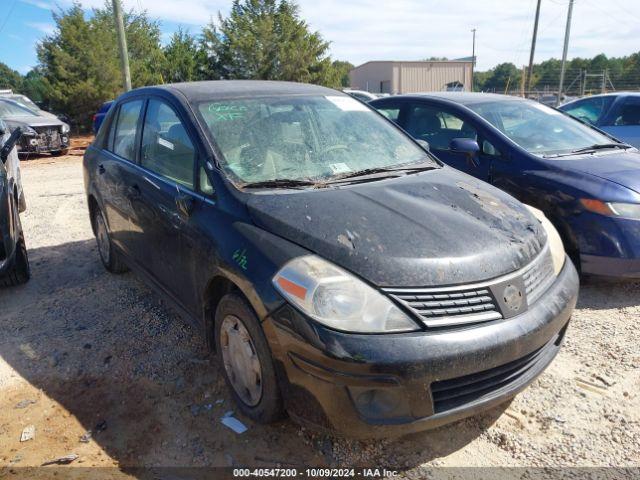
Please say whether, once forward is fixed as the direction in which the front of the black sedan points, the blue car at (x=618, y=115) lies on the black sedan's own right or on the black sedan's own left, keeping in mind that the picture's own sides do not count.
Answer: on the black sedan's own left

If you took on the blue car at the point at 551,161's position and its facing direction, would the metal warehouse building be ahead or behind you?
behind

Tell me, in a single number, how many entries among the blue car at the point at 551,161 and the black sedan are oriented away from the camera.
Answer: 0

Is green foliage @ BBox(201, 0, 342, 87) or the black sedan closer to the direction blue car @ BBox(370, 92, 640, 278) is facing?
the black sedan

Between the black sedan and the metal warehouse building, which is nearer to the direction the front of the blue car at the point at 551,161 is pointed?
the black sedan

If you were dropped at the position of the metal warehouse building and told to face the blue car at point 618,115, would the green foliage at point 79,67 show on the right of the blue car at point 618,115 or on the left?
right

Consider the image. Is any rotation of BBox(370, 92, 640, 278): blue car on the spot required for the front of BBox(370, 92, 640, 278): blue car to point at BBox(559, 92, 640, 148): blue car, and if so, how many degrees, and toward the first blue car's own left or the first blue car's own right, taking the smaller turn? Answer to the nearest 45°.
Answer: approximately 135° to the first blue car's own left

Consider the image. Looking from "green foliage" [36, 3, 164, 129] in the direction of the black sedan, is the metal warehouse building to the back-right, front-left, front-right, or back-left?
back-left

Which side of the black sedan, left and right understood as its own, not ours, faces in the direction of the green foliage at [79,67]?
back

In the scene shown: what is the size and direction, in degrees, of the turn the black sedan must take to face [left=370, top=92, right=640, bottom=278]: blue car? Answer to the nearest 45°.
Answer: approximately 90° to its left

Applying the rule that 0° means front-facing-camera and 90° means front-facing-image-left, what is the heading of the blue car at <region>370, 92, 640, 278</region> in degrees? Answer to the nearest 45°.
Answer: approximately 315°

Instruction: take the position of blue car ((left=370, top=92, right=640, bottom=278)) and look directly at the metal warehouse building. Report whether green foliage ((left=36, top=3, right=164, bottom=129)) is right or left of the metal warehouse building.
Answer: left

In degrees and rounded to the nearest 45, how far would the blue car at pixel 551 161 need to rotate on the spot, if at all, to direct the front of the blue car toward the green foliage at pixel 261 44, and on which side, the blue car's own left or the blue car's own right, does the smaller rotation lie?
approximately 180°
